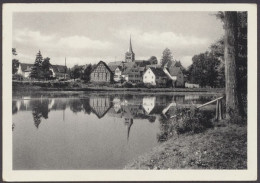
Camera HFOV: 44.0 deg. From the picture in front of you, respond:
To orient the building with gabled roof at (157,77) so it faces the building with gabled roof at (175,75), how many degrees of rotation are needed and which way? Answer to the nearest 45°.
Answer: approximately 90° to its left

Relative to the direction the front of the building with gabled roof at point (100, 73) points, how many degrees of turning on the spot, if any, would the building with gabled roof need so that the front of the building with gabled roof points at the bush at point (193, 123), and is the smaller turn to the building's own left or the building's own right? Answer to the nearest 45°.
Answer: approximately 45° to the building's own left

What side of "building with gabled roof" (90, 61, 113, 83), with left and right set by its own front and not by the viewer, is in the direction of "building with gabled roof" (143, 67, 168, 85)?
left

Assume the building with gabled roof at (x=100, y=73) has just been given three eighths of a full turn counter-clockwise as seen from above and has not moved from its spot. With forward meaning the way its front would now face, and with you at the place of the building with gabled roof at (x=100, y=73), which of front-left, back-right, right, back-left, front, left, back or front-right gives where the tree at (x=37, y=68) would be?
back

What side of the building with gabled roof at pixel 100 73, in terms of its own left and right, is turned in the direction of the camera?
front

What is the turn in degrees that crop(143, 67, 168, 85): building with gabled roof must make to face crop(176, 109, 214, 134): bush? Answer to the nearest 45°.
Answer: approximately 45° to its left

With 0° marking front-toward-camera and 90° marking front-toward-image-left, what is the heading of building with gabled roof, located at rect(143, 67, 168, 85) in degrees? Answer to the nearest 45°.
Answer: approximately 45°

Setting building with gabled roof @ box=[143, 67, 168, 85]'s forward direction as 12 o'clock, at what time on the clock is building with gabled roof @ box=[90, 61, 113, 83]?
building with gabled roof @ box=[90, 61, 113, 83] is roughly at 2 o'clock from building with gabled roof @ box=[143, 67, 168, 85].
